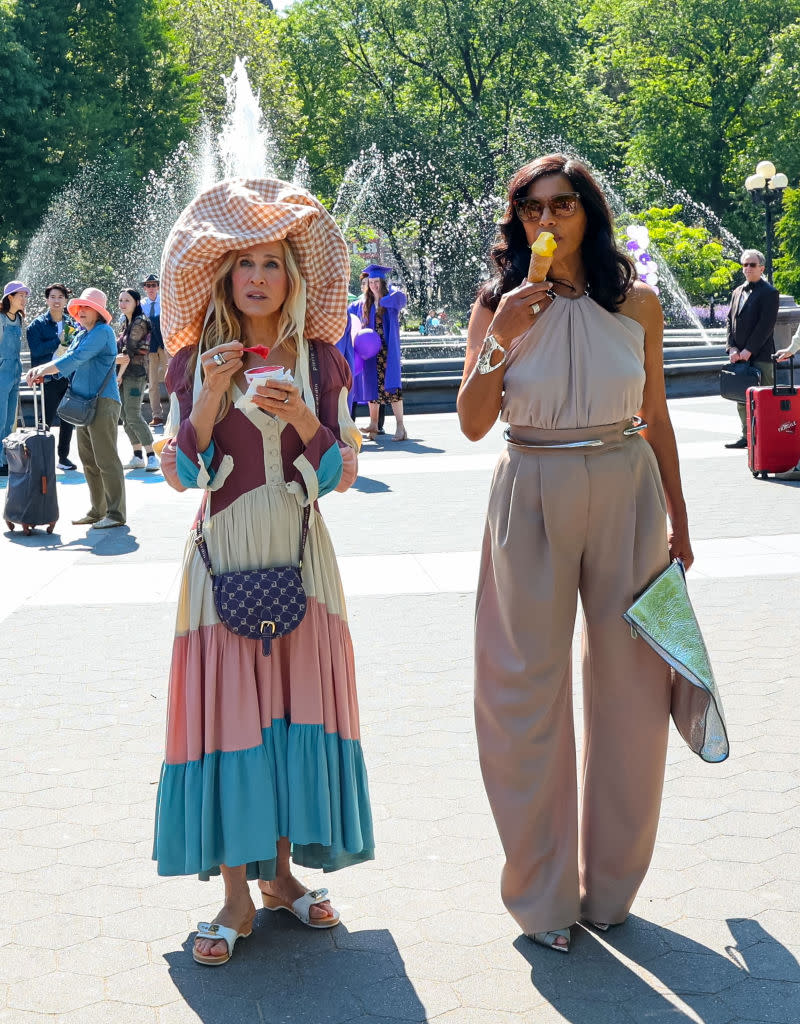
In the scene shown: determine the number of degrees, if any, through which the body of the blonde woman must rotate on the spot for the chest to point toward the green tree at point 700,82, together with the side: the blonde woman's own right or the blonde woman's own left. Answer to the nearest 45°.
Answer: approximately 180°

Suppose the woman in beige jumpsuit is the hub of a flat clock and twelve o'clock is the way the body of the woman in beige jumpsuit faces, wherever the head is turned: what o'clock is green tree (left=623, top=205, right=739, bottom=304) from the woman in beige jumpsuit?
The green tree is roughly at 6 o'clock from the woman in beige jumpsuit.

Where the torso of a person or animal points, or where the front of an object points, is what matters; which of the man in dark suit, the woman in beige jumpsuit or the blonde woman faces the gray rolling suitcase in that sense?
the man in dark suit

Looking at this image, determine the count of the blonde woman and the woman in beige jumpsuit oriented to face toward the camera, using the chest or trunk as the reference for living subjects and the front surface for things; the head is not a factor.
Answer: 2

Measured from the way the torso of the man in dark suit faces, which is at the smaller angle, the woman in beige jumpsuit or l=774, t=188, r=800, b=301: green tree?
the woman in beige jumpsuit

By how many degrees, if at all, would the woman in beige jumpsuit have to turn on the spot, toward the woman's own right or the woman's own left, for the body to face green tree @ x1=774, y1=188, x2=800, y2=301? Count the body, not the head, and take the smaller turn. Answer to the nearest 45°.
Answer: approximately 180°

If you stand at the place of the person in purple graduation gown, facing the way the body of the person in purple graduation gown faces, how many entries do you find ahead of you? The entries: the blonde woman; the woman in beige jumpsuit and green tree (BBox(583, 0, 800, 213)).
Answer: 2
